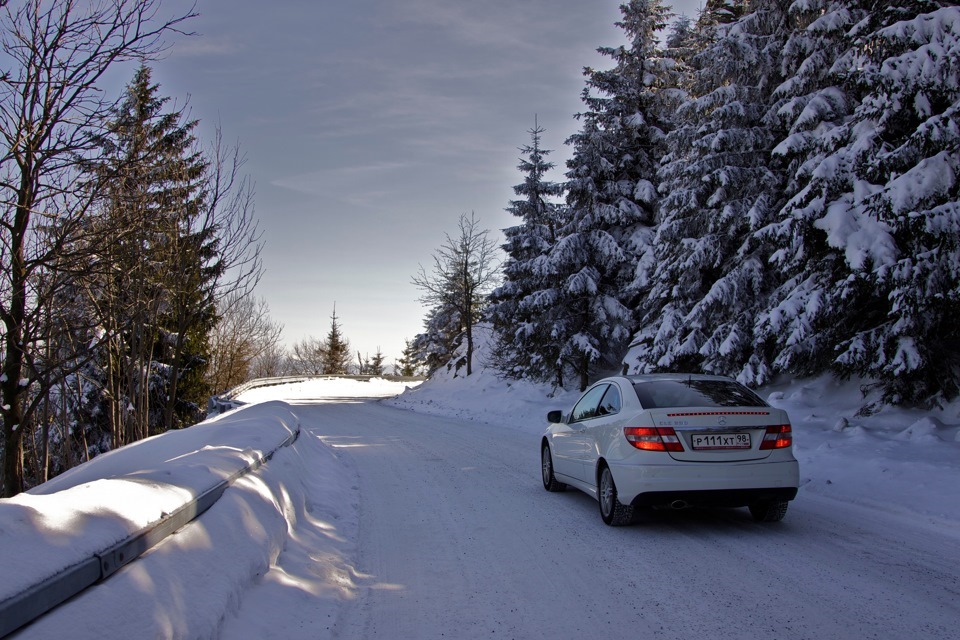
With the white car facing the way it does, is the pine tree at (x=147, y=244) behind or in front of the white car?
in front

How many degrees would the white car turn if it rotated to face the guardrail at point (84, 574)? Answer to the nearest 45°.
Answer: approximately 90° to its left

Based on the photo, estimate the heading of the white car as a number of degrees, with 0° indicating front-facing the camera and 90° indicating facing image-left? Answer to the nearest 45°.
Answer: approximately 135°

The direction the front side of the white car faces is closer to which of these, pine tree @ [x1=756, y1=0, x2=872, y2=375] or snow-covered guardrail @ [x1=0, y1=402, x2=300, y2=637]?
the pine tree

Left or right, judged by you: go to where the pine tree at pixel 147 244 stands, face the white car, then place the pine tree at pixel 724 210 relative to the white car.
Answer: left

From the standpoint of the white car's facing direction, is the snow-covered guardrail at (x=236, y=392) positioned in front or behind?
in front

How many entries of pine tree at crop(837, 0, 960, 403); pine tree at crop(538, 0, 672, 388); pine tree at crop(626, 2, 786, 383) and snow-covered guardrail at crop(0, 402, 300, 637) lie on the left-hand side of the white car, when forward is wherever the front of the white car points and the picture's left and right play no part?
1

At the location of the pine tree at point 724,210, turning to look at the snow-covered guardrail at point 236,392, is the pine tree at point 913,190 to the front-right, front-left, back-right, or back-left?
back-left

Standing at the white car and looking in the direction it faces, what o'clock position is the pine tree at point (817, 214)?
The pine tree is roughly at 2 o'clock from the white car.

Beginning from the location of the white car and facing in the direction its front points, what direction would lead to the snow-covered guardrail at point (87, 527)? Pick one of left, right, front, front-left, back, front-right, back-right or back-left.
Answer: left

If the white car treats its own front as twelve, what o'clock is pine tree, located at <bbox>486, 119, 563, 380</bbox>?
The pine tree is roughly at 1 o'clock from the white car.

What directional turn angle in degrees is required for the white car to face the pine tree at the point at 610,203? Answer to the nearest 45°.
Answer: approximately 45° to its right

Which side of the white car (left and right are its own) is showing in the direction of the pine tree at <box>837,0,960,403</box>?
right
